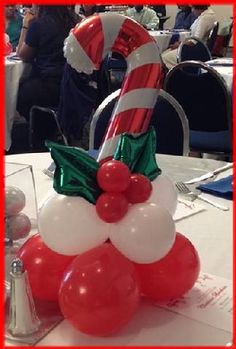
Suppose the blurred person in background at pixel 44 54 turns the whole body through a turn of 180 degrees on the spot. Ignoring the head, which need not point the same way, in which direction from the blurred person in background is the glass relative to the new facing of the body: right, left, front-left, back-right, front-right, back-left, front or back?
front-right

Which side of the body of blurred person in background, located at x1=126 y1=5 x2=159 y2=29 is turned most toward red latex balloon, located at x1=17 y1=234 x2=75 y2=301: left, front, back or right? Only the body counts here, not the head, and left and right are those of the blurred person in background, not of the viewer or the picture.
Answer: front

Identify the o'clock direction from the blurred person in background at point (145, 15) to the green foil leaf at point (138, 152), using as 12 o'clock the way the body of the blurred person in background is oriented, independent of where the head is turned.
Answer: The green foil leaf is roughly at 12 o'clock from the blurred person in background.

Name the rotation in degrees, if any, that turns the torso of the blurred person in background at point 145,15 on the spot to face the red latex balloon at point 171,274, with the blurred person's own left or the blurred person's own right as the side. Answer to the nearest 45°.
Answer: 0° — they already face it

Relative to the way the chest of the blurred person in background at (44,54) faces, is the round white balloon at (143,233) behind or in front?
behind

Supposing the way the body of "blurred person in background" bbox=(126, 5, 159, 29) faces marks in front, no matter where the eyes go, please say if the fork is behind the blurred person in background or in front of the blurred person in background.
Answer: in front

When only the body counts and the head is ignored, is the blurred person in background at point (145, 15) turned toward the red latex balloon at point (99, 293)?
yes

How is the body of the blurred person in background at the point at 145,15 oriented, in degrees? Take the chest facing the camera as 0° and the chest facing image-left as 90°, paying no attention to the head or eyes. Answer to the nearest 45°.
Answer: approximately 0°

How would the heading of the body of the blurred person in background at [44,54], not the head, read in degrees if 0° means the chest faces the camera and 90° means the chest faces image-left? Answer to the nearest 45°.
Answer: approximately 135°

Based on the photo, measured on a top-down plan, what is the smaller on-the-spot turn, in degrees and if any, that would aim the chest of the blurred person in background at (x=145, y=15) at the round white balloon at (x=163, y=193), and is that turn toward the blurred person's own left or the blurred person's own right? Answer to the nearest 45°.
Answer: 0° — they already face it

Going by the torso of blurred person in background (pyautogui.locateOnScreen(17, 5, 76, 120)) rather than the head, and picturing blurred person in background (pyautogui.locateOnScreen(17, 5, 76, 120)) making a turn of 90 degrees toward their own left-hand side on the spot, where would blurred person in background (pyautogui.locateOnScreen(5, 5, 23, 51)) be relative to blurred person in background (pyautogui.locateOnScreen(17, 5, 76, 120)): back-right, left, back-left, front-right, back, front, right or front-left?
back-right

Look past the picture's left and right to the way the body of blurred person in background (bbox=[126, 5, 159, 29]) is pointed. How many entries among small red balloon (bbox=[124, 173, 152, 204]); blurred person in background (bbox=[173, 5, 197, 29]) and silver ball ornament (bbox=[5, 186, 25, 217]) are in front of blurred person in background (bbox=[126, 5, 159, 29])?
2

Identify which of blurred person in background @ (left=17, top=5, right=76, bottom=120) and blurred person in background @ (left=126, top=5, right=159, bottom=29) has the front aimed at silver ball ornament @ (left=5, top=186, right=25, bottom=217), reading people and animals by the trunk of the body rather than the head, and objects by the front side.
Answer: blurred person in background @ (left=126, top=5, right=159, bottom=29)

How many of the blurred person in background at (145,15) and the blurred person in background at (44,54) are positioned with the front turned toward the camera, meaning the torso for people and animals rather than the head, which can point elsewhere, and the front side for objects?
1

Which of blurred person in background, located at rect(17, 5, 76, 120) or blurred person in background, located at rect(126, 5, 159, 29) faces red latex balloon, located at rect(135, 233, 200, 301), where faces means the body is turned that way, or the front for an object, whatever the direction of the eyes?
blurred person in background, located at rect(126, 5, 159, 29)

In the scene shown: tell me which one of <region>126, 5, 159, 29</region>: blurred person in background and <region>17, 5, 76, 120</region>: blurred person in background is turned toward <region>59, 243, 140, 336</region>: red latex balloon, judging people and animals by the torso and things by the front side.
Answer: <region>126, 5, 159, 29</region>: blurred person in background

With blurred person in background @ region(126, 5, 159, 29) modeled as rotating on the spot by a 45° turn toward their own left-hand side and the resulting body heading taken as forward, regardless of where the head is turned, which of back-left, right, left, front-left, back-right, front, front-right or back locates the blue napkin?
front-right

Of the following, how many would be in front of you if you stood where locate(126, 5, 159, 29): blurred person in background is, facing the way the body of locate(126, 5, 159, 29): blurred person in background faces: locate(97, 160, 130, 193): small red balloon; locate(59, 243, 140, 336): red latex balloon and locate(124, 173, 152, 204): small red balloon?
3
